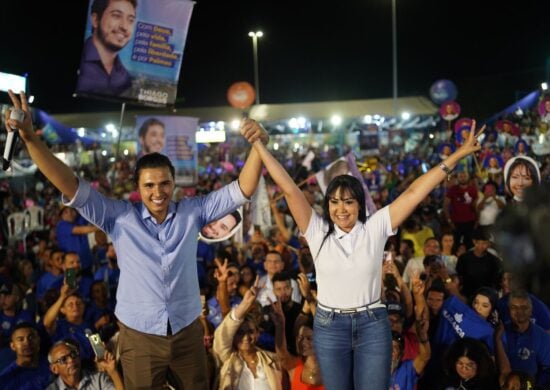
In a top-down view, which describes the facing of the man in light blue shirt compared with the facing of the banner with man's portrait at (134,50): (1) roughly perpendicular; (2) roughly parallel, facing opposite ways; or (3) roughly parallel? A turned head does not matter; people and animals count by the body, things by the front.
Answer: roughly parallel

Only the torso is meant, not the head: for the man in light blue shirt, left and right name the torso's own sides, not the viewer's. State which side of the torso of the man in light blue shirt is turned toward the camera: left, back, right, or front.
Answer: front

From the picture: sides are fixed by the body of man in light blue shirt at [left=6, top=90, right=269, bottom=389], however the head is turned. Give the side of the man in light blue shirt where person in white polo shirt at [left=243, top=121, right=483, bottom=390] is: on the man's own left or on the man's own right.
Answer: on the man's own left

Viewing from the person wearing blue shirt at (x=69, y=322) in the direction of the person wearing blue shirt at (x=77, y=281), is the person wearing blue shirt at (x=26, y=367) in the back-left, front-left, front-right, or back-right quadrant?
back-left

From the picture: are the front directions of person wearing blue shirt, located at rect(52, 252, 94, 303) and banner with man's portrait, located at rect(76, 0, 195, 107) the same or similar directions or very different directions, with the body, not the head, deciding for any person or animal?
same or similar directions

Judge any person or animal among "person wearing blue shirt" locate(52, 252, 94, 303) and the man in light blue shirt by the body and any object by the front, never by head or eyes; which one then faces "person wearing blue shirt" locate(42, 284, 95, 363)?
"person wearing blue shirt" locate(52, 252, 94, 303)

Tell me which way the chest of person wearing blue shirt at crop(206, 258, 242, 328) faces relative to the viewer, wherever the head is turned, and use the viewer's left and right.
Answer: facing the viewer

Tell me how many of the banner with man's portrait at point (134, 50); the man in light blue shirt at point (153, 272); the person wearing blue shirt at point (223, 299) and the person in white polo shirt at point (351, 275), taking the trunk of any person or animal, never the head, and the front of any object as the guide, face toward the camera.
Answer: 4

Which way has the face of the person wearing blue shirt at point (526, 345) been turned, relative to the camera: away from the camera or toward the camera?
toward the camera

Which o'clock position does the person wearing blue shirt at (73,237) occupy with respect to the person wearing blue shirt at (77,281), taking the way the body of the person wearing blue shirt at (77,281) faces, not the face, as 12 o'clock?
the person wearing blue shirt at (73,237) is roughly at 6 o'clock from the person wearing blue shirt at (77,281).

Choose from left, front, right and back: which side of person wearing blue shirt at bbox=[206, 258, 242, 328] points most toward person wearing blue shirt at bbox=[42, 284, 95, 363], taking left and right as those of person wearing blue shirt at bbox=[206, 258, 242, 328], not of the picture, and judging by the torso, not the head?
right

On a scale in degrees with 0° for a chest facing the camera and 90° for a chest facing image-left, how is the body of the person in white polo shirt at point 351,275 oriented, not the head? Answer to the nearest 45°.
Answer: approximately 0°
